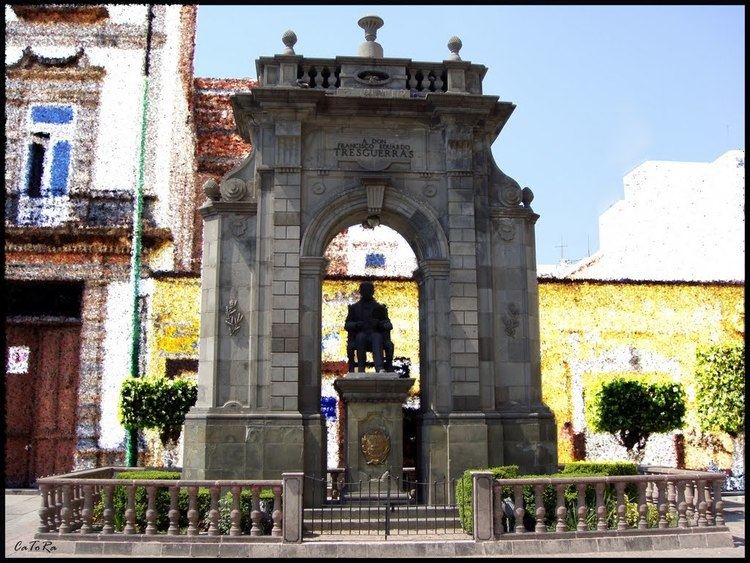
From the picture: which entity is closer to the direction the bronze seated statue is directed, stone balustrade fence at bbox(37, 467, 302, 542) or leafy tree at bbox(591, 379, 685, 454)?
the stone balustrade fence

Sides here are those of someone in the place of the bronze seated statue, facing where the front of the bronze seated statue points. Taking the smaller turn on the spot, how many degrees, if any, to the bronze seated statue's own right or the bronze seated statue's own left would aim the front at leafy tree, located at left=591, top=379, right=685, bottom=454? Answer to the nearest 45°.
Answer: approximately 135° to the bronze seated statue's own left

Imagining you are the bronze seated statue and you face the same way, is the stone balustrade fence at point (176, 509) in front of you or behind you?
in front

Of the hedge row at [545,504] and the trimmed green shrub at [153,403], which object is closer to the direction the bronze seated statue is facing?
the hedge row

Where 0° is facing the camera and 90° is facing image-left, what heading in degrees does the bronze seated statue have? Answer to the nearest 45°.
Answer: approximately 0°

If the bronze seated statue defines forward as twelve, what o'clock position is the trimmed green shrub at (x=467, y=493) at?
The trimmed green shrub is roughly at 11 o'clock from the bronze seated statue.

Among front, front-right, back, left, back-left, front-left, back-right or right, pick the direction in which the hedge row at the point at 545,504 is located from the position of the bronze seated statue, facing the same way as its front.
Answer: front-left
